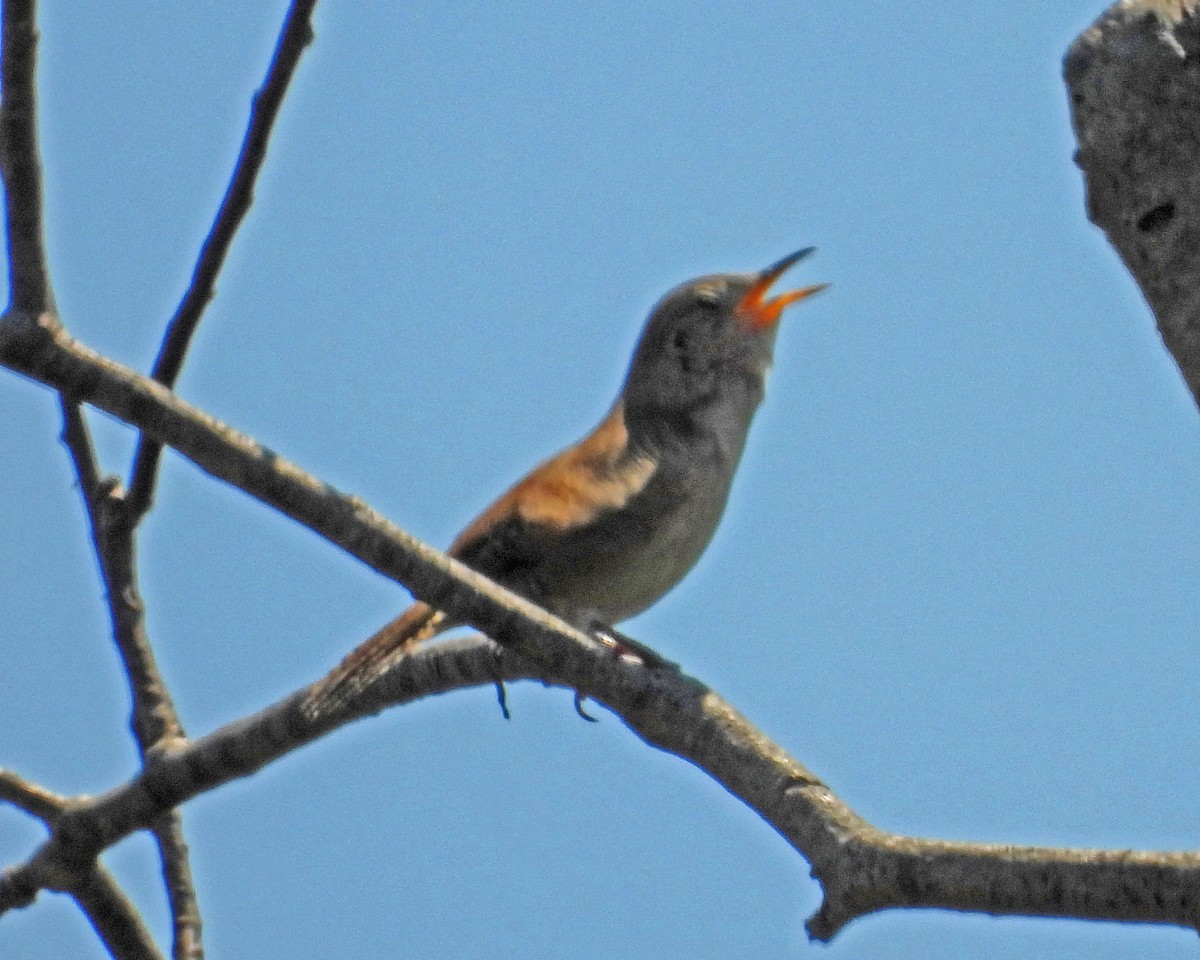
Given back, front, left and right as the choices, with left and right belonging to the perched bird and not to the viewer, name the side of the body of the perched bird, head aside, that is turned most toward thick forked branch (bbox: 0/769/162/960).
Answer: back

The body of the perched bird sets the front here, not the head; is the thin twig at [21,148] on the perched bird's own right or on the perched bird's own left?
on the perched bird's own right

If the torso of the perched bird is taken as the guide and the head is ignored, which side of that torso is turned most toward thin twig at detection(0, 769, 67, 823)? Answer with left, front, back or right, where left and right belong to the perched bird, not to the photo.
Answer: back

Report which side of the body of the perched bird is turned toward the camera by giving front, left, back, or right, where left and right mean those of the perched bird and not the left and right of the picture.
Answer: right

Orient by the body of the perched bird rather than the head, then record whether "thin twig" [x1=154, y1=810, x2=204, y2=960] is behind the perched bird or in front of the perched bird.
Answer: behind
